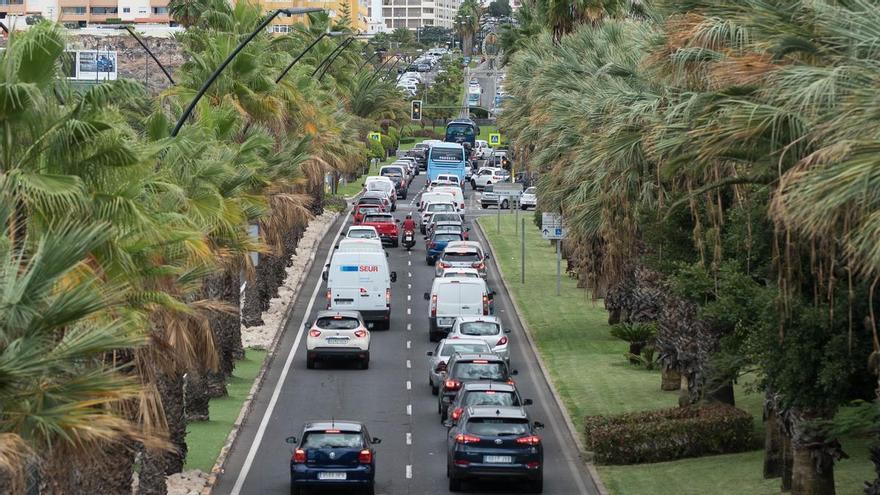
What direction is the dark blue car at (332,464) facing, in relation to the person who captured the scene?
facing away from the viewer

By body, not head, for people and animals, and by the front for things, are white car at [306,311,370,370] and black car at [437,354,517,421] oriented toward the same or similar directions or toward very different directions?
same or similar directions

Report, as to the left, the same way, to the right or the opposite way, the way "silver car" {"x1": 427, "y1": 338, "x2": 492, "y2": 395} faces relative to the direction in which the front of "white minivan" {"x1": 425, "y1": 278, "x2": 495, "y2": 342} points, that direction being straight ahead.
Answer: the same way

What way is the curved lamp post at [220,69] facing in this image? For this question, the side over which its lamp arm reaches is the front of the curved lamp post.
to the viewer's right

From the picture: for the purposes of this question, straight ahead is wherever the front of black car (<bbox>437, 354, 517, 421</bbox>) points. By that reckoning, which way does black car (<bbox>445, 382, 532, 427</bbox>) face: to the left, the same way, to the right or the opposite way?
the same way

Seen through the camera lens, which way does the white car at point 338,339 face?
facing away from the viewer

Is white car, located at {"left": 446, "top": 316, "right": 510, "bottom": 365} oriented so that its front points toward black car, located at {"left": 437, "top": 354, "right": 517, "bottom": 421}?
no

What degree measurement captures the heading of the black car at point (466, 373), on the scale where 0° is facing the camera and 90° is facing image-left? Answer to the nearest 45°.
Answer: approximately 180°

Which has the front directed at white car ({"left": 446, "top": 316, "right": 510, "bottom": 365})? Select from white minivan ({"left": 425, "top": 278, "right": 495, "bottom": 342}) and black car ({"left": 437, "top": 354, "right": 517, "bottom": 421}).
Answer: the black car

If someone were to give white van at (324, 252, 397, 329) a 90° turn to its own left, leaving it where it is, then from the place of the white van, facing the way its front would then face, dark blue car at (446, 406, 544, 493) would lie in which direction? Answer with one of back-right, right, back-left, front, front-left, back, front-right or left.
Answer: left

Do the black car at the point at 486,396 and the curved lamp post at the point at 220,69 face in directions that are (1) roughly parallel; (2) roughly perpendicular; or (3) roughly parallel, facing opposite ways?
roughly perpendicular

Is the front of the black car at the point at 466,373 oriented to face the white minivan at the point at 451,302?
yes

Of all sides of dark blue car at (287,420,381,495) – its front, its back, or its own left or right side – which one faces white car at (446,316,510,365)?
front

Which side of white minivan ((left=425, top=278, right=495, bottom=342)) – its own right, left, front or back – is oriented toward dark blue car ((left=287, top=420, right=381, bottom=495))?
back

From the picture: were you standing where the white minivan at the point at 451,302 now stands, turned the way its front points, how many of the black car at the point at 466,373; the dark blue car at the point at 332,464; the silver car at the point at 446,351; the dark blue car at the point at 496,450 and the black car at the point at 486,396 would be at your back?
5

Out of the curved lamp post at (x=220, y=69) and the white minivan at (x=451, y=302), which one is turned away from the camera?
the white minivan

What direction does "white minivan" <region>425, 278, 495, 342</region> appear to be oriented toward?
away from the camera

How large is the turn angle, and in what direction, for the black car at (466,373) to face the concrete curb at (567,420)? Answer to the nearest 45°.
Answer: approximately 90° to its right

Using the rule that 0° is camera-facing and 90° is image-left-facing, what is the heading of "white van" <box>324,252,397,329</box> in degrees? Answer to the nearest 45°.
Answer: approximately 180°

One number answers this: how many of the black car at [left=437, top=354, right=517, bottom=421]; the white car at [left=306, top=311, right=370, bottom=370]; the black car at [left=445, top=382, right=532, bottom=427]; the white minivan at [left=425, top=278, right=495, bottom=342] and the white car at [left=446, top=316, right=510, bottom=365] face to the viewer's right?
0

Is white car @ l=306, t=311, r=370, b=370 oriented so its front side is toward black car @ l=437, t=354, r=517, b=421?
no
